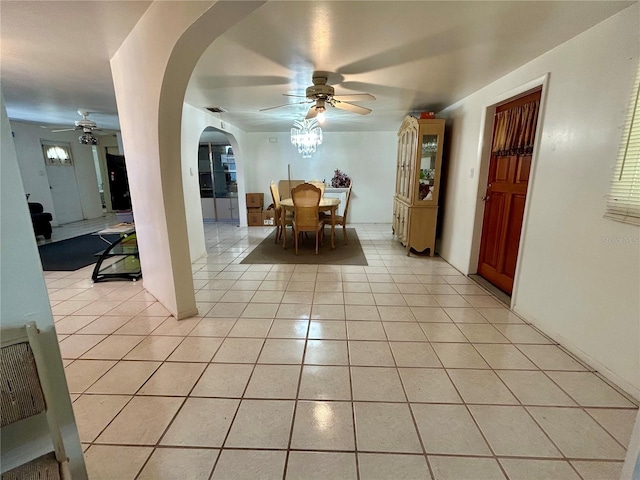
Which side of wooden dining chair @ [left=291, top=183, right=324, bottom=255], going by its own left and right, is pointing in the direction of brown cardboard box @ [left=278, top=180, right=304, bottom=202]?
front

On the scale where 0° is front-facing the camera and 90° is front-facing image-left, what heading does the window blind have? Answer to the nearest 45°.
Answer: approximately 45°

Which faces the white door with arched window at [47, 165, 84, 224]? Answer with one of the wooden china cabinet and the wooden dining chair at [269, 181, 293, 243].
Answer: the wooden china cabinet

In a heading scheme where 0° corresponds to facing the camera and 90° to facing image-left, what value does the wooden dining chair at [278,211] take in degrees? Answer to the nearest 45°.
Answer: approximately 270°

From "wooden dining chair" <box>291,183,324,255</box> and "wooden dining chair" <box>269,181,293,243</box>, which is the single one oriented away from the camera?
"wooden dining chair" <box>291,183,324,255</box>

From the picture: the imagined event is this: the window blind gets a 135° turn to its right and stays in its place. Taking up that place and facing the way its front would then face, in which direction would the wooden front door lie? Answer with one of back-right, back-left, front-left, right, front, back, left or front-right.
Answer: front-left

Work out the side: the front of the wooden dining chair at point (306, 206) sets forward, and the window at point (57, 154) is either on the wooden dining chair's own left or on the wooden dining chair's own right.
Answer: on the wooden dining chair's own left

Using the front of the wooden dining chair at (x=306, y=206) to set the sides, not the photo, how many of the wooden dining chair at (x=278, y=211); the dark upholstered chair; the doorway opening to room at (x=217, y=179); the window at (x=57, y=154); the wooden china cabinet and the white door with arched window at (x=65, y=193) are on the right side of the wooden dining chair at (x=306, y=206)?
1

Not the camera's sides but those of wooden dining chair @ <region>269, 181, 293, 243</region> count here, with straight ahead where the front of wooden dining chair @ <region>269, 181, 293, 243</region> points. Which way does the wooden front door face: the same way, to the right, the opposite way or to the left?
the opposite way

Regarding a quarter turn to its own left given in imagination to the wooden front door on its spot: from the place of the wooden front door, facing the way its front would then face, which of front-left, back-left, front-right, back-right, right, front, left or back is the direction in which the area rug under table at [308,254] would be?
back-right

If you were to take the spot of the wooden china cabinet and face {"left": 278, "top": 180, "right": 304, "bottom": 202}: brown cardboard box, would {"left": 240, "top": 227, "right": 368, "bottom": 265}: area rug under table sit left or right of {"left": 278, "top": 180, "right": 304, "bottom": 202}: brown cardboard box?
left

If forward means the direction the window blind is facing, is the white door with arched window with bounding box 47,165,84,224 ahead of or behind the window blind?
ahead

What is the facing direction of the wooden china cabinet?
to the viewer's left

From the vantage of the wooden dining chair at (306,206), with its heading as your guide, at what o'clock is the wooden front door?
The wooden front door is roughly at 4 o'clock from the wooden dining chair.

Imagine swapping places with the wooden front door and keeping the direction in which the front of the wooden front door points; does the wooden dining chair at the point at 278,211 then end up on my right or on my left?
on my right

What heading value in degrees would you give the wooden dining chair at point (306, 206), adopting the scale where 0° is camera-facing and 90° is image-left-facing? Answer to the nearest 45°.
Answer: approximately 180°

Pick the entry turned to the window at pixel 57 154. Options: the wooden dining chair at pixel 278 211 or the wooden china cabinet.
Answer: the wooden china cabinet

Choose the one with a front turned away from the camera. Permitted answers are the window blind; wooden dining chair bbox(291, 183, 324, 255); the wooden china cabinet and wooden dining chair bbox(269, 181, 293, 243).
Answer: wooden dining chair bbox(291, 183, 324, 255)

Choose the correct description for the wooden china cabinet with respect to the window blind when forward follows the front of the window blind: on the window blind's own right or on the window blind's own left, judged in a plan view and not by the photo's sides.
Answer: on the window blind's own right

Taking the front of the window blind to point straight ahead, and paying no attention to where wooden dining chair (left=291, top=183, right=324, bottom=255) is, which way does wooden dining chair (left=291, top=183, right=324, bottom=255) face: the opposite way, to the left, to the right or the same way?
to the right

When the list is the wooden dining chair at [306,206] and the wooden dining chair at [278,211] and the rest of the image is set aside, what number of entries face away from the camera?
1

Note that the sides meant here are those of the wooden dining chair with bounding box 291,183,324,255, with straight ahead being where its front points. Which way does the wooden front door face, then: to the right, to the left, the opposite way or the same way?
to the left
